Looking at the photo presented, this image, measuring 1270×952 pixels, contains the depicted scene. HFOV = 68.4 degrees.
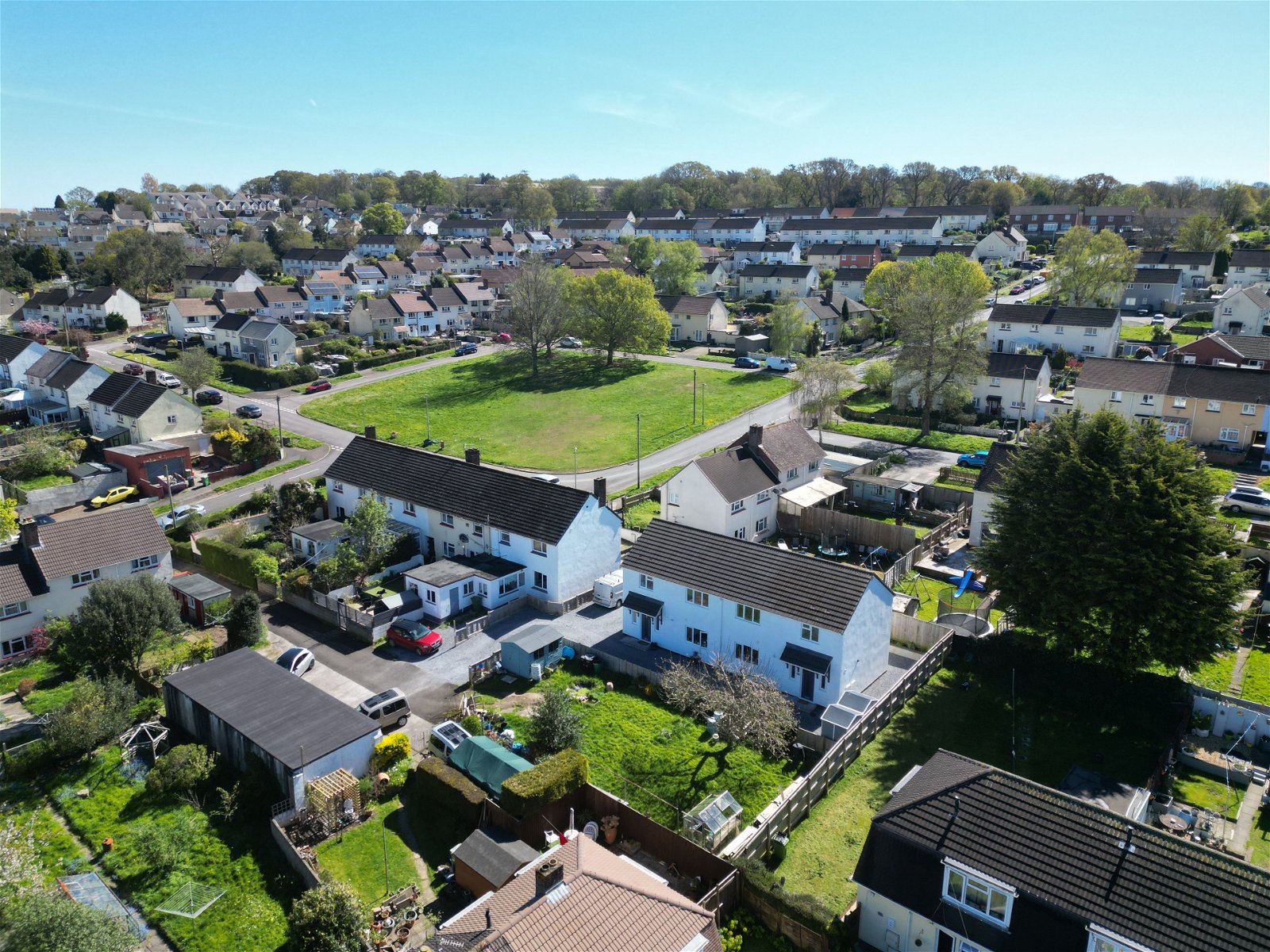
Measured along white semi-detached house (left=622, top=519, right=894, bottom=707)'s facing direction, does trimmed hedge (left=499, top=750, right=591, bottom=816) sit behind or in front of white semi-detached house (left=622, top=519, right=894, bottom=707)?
in front

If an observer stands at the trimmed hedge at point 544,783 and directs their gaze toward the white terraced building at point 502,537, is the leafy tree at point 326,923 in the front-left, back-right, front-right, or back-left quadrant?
back-left

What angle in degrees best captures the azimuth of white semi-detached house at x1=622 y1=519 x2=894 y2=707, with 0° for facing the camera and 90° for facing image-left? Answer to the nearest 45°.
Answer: approximately 45°

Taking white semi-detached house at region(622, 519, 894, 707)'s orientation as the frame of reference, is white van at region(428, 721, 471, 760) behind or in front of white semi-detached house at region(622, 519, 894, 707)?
in front

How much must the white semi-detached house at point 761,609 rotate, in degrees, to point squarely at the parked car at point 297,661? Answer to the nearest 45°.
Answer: approximately 45° to its right

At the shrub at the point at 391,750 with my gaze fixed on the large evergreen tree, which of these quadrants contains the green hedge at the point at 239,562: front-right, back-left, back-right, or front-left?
back-left

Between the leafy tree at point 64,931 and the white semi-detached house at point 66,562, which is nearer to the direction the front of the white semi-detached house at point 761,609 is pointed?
the leafy tree

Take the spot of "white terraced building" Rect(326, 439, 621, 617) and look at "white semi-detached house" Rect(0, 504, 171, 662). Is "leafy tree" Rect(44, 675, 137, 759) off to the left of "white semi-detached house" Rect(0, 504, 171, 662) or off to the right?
left

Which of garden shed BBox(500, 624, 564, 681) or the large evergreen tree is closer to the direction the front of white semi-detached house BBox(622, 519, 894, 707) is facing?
the garden shed

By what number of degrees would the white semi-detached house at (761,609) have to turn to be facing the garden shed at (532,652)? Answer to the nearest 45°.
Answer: approximately 45° to its right

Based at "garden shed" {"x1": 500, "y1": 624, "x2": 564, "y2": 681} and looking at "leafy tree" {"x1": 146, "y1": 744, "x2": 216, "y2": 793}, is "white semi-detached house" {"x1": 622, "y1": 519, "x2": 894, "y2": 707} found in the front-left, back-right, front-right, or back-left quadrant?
back-left

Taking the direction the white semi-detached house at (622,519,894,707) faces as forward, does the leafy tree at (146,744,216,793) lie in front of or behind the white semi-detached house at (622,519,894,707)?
in front
